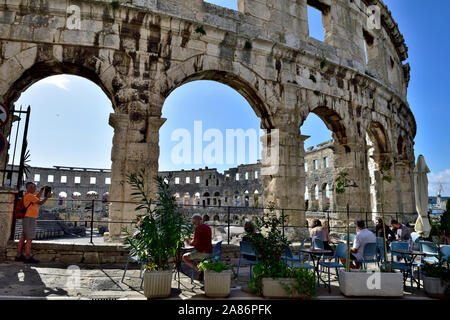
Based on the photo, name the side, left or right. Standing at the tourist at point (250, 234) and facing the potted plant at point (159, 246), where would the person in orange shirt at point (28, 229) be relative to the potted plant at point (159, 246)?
right

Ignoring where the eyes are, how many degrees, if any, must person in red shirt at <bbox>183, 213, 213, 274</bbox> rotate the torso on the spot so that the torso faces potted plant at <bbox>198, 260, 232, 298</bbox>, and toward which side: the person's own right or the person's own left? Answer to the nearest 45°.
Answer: approximately 90° to the person's own left

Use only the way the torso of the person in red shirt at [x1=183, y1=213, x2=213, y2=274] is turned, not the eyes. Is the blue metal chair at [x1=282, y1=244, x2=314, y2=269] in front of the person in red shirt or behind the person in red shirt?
behind

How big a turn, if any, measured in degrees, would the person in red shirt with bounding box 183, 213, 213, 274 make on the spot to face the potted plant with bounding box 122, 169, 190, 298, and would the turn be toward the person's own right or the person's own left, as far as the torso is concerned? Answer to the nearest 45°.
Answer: approximately 45° to the person's own left

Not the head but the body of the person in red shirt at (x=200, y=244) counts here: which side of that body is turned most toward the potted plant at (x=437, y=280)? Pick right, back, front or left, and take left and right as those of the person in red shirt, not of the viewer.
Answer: back

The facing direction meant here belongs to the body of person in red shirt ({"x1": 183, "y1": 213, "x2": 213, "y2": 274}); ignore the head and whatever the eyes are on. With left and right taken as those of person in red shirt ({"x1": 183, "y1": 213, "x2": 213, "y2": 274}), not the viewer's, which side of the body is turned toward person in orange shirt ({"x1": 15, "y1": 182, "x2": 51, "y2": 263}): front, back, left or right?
front

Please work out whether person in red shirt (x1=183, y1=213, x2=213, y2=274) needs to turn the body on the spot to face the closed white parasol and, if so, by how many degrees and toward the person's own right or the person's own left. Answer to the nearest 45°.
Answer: approximately 135° to the person's own right

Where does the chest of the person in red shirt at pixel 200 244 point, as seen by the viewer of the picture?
to the viewer's left

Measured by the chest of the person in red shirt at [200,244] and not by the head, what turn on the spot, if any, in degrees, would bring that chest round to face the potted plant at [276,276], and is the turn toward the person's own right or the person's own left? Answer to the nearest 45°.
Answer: approximately 135° to the person's own left

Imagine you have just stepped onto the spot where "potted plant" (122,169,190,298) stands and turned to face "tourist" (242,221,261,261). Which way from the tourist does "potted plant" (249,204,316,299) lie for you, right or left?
right

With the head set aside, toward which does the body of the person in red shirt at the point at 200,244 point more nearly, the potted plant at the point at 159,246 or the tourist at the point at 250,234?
the potted plant

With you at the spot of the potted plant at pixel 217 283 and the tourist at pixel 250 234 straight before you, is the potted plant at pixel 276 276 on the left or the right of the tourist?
right
